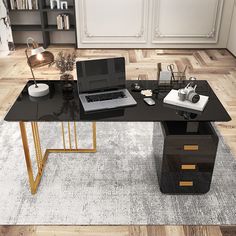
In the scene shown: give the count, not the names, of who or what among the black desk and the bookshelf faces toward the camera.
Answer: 2

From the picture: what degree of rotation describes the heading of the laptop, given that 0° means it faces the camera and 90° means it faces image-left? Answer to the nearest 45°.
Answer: approximately 0°

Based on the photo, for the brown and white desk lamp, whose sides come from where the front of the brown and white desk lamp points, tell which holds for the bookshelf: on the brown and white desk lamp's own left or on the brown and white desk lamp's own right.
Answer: on the brown and white desk lamp's own left

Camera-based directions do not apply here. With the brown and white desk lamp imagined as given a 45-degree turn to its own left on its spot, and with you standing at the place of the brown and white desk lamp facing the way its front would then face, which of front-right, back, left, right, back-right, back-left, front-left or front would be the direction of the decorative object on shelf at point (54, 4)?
left

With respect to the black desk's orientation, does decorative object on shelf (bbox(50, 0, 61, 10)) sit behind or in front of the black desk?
behind

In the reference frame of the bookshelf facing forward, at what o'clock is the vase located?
The vase is roughly at 12 o'clock from the bookshelf.

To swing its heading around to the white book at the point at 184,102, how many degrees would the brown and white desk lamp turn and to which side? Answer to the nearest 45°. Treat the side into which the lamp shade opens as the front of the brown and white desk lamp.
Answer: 0° — it already faces it

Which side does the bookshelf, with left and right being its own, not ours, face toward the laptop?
front

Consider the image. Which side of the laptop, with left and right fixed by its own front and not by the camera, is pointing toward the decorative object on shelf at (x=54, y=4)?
back
